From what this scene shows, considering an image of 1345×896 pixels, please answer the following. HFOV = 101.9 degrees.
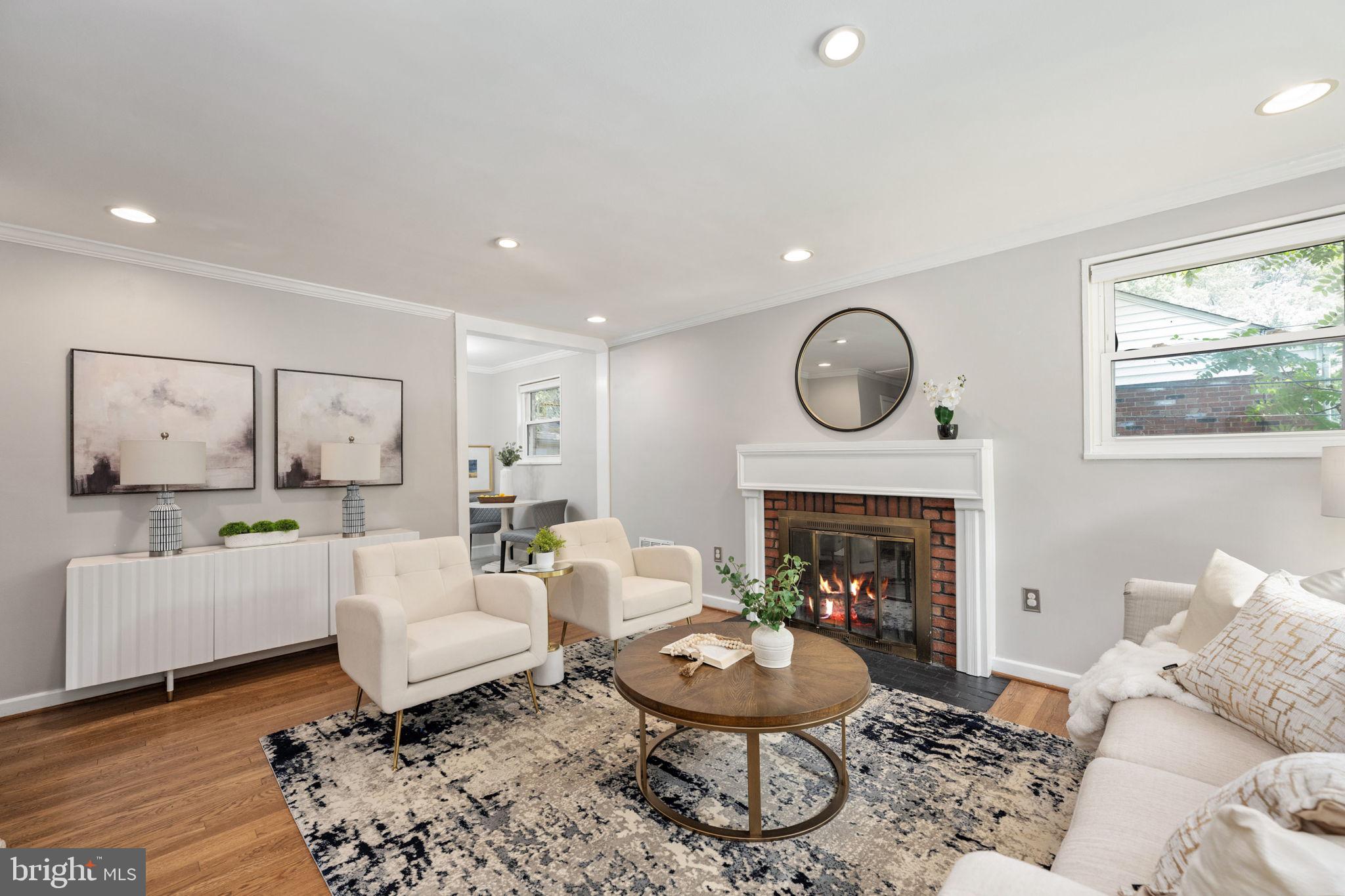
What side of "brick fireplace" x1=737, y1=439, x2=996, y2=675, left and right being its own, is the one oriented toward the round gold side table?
front

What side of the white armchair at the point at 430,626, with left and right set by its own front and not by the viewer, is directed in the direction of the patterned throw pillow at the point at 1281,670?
front

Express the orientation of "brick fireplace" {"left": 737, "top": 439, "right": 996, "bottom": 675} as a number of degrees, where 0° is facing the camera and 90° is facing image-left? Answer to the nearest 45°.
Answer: approximately 45°

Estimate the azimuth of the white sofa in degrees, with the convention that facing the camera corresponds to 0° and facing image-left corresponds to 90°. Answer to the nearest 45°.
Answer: approximately 90°

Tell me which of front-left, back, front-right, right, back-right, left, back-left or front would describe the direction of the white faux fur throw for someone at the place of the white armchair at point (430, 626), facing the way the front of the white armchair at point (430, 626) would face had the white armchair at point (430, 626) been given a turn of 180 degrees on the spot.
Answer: back

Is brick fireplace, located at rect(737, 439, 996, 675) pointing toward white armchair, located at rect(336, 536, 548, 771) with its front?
yes

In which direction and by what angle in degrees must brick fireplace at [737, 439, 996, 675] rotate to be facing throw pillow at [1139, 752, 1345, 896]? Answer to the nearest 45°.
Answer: approximately 45° to its left

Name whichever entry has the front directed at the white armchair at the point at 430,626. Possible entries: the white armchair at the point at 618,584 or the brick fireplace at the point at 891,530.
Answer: the brick fireplace

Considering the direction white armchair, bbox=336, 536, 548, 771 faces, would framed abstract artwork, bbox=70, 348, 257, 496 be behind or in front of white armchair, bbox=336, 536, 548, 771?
behind

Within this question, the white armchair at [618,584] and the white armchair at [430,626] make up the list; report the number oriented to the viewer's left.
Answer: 0

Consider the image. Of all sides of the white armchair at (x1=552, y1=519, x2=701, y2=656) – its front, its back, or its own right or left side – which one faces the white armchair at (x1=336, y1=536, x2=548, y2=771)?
right
